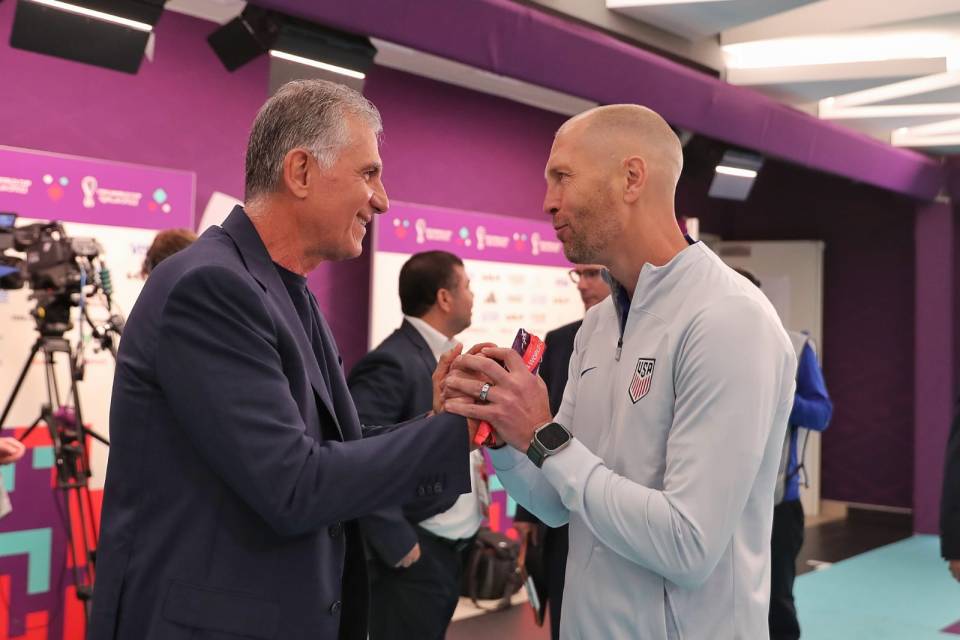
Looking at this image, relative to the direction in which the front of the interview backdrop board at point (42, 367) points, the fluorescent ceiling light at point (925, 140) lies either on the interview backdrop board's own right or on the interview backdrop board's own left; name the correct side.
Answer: on the interview backdrop board's own left

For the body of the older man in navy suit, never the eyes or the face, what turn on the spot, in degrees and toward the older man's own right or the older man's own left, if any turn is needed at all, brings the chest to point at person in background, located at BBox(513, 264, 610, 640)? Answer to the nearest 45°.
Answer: approximately 45° to the older man's own left

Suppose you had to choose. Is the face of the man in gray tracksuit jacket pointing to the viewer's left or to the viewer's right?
to the viewer's left

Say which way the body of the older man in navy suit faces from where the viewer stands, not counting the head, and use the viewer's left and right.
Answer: facing to the right of the viewer

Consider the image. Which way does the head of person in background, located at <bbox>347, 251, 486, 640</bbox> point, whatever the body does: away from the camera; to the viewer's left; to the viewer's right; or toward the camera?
to the viewer's right

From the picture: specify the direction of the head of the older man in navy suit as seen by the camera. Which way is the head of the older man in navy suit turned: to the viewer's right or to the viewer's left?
to the viewer's right

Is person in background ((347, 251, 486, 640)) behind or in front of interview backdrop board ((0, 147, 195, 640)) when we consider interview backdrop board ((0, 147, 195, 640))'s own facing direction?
in front

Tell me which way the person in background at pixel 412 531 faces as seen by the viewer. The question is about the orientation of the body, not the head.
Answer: to the viewer's right

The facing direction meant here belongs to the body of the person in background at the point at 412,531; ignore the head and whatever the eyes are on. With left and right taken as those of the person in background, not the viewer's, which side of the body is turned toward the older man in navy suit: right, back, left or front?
right
